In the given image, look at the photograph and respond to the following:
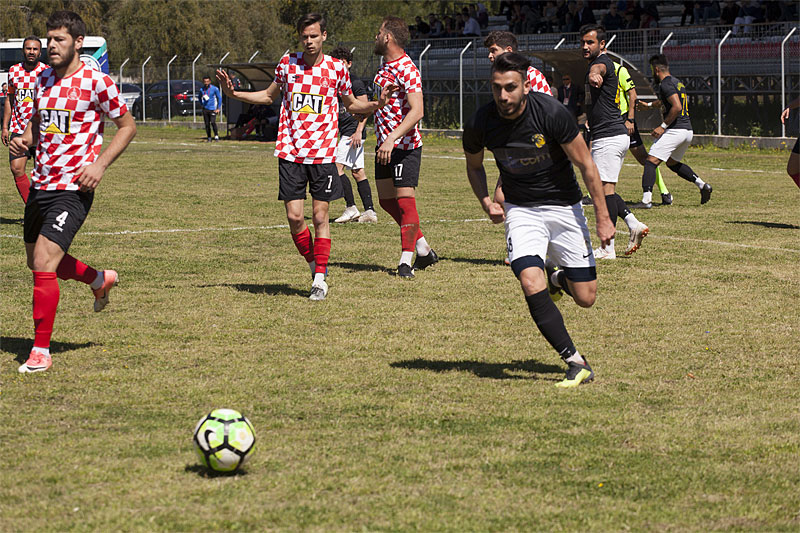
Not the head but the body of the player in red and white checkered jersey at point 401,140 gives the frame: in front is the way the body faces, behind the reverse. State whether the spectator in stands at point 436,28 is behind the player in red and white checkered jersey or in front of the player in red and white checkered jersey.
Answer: behind

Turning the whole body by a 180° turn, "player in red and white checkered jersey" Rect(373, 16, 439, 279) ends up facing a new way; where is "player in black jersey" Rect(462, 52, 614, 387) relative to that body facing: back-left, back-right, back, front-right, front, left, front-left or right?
back-right

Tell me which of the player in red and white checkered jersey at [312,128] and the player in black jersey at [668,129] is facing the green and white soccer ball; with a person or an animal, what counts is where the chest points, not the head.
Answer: the player in red and white checkered jersey

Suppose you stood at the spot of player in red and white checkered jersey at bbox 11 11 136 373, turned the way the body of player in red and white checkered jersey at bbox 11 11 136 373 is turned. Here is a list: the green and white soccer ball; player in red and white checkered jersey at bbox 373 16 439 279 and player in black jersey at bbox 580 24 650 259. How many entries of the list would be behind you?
2

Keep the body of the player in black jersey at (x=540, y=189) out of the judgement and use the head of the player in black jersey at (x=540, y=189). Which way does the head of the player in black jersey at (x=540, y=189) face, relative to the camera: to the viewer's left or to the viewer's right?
to the viewer's left

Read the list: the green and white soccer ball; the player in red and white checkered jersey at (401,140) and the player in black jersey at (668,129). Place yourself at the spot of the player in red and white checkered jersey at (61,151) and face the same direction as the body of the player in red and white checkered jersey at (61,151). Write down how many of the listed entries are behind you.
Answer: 2

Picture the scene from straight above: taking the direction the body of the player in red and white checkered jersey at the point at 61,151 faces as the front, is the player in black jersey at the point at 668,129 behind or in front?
behind

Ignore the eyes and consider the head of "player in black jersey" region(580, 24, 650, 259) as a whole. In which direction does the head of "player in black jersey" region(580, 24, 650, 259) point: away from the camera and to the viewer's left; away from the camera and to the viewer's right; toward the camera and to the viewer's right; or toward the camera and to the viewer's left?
toward the camera and to the viewer's left

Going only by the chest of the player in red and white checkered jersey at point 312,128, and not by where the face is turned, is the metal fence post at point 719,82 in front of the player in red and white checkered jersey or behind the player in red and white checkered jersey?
behind

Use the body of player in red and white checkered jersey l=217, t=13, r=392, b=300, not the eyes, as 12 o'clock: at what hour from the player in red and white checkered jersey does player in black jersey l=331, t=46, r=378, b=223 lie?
The player in black jersey is roughly at 6 o'clock from the player in red and white checkered jersey.

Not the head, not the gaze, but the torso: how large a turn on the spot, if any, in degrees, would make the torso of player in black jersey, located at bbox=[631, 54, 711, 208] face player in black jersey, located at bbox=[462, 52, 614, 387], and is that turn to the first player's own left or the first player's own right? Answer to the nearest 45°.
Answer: approximately 135° to the first player's own left

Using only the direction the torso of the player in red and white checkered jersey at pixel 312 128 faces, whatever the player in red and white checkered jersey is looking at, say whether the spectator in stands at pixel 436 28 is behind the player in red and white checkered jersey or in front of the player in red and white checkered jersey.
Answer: behind

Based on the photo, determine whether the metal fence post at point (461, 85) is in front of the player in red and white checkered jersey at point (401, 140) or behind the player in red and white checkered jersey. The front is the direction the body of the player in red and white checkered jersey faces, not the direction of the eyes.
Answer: behind

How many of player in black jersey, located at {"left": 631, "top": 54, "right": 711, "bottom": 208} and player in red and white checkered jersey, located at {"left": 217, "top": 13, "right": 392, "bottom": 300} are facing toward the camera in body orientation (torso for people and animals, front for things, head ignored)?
1

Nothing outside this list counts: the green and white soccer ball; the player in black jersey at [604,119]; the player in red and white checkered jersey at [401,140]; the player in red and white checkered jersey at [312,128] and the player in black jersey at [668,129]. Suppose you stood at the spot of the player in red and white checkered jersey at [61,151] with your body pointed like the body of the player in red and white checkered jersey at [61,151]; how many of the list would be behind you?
4
